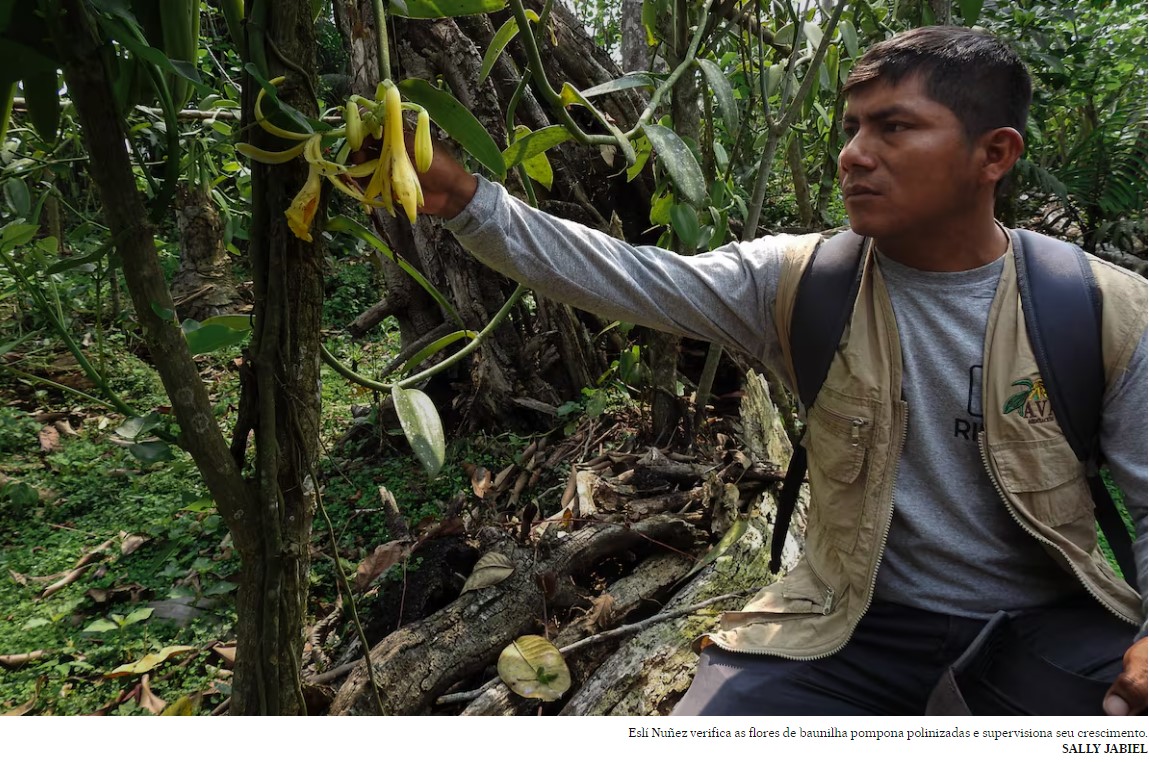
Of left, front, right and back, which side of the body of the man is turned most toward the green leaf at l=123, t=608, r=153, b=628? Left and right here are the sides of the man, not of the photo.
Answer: right

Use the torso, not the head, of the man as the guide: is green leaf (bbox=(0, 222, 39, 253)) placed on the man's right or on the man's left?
on the man's right

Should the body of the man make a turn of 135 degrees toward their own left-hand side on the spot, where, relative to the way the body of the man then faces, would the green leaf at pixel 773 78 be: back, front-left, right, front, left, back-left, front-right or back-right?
front-left

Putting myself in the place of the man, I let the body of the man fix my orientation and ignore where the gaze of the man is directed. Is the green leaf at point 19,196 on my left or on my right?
on my right

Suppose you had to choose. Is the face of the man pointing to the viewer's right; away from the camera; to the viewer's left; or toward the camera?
to the viewer's left

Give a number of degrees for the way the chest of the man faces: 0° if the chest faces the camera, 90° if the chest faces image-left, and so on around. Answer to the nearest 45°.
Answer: approximately 0°
